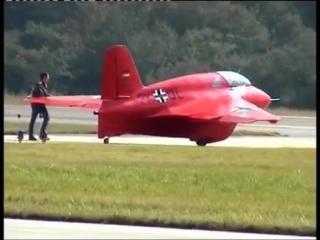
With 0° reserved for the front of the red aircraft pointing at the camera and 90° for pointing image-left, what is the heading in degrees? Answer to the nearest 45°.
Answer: approximately 225°
